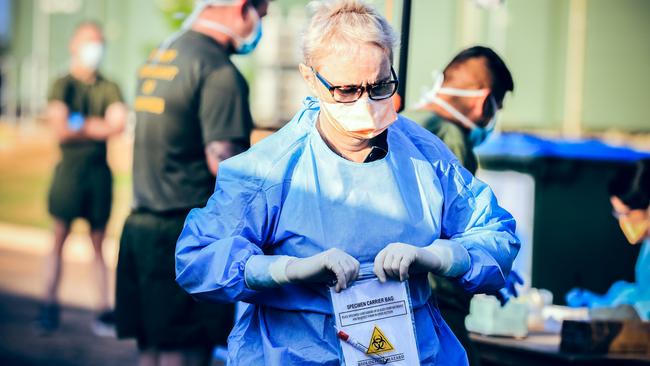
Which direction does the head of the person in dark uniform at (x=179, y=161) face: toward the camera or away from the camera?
away from the camera

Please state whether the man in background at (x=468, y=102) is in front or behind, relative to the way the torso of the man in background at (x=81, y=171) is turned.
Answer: in front

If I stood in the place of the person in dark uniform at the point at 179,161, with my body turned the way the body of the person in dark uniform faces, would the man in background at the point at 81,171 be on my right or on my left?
on my left

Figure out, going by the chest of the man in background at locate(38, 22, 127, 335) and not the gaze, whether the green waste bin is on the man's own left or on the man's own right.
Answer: on the man's own left

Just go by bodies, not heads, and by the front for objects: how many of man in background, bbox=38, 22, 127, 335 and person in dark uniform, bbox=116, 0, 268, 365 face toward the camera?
1

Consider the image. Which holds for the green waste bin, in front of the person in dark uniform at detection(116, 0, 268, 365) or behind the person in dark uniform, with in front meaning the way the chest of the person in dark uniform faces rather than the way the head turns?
in front

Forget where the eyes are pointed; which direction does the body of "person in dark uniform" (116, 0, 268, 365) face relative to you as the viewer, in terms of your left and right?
facing away from the viewer and to the right of the viewer
